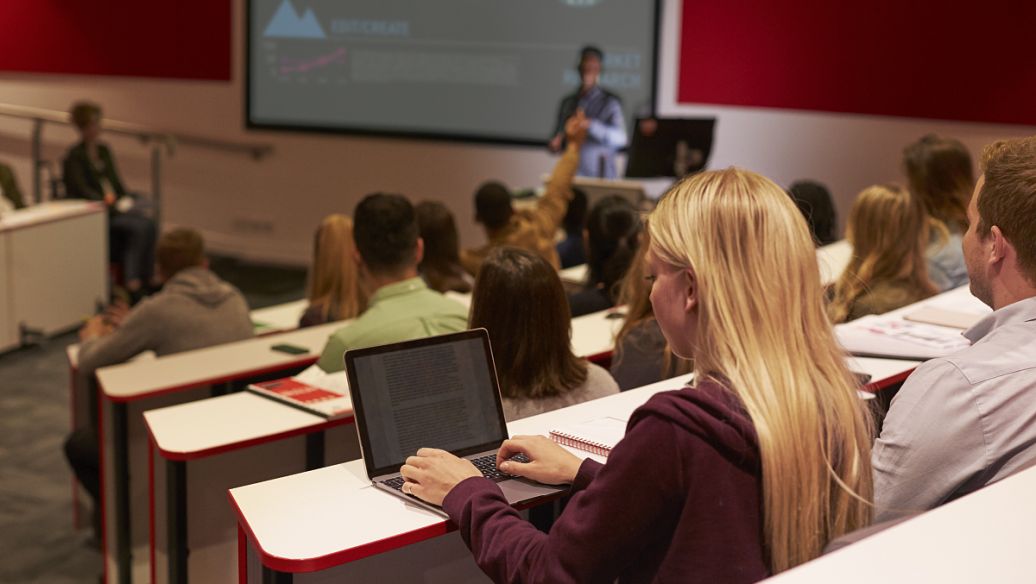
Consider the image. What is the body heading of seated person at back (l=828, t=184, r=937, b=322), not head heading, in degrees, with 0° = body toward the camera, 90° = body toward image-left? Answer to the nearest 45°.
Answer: approximately 180°

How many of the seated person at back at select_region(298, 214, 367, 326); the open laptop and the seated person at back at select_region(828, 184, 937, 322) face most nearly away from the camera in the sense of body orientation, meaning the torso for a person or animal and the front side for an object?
2

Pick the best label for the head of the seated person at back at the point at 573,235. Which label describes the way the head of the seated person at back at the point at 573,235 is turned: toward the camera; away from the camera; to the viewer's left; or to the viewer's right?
away from the camera

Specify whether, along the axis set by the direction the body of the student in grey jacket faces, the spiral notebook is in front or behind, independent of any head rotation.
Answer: behind

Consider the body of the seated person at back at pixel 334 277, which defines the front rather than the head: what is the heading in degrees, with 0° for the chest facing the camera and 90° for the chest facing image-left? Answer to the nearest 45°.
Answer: approximately 180°

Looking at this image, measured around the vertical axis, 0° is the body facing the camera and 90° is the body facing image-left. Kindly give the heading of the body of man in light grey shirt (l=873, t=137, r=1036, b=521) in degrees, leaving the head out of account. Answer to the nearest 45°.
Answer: approximately 135°

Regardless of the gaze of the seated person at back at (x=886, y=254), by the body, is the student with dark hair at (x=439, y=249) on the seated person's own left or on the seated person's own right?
on the seated person's own left

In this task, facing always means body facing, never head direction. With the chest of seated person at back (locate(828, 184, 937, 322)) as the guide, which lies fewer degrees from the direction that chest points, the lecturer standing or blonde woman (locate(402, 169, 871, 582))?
the lecturer standing

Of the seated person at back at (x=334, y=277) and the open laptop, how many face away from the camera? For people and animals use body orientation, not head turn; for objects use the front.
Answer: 1

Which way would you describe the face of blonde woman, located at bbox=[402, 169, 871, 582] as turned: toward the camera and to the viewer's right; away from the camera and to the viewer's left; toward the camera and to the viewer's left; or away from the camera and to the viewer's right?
away from the camera and to the viewer's left

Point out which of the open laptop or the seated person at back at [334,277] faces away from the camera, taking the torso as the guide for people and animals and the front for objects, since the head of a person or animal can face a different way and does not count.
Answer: the seated person at back

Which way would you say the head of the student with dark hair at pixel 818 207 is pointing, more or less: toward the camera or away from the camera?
away from the camera

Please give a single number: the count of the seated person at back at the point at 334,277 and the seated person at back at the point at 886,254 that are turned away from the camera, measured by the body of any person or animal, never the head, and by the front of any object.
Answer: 2

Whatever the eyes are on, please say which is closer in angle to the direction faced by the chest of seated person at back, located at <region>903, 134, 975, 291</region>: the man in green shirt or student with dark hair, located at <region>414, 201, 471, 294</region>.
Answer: the student with dark hair
